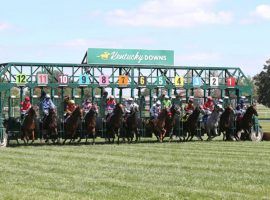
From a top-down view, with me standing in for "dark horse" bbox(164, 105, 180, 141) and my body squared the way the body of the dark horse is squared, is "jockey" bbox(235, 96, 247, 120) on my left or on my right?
on my left

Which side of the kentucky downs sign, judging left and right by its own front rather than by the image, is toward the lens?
front

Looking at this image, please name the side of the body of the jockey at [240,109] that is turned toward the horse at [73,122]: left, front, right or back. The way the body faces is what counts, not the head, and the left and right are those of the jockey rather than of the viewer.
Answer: right

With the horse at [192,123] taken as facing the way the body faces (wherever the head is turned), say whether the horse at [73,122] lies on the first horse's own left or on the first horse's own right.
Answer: on the first horse's own right

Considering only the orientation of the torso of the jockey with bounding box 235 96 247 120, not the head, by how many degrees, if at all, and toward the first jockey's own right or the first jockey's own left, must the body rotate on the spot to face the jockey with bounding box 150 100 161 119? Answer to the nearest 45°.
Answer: approximately 90° to the first jockey's own right

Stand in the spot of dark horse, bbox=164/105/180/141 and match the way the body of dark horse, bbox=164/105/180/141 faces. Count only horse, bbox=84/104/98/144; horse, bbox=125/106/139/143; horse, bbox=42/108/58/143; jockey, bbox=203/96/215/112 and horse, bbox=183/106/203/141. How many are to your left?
2

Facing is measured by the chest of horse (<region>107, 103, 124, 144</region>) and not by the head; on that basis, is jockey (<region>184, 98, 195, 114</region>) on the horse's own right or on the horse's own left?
on the horse's own left

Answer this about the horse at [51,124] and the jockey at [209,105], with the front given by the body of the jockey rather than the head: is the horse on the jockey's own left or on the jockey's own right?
on the jockey's own right

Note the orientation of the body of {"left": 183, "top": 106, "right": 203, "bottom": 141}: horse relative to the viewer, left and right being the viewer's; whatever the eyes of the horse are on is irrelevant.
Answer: facing the viewer and to the right of the viewer

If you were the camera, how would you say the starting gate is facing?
facing the viewer

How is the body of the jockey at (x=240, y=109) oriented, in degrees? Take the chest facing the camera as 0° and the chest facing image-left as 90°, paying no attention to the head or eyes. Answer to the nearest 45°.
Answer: approximately 315°

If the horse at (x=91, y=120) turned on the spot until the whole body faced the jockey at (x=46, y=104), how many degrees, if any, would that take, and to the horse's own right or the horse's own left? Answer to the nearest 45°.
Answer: approximately 135° to the horse's own right

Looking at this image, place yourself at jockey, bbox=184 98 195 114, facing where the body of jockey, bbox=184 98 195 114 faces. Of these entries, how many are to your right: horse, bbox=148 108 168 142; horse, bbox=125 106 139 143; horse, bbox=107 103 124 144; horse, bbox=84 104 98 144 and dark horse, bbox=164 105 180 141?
5
